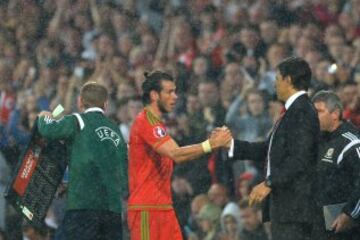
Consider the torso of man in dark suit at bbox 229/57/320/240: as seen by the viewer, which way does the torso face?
to the viewer's left

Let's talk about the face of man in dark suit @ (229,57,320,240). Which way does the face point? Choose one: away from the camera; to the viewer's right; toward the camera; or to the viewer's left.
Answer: to the viewer's left

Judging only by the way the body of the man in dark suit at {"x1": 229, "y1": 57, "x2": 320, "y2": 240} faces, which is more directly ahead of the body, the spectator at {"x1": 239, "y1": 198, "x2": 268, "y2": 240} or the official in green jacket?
the official in green jacket

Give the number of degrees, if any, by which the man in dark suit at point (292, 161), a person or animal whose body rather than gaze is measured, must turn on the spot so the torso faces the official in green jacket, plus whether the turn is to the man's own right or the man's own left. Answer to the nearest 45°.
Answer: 0° — they already face them

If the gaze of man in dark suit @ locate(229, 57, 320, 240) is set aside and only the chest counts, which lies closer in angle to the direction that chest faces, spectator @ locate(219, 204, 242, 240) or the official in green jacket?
the official in green jacket
